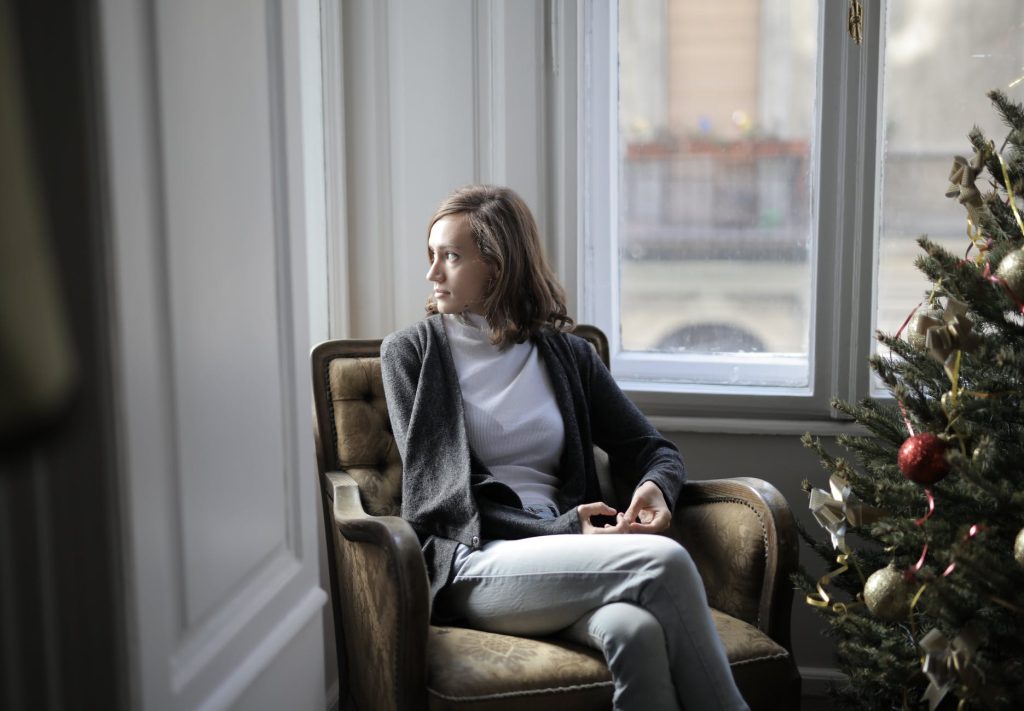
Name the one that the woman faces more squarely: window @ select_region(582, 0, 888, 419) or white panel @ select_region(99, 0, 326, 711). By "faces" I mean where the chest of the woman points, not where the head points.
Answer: the white panel

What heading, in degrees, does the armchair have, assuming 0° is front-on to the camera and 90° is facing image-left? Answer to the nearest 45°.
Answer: approximately 315°

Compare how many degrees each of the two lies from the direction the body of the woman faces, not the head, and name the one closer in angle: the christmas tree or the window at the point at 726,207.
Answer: the christmas tree

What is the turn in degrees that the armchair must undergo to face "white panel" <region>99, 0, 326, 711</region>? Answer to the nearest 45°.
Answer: approximately 45° to its right

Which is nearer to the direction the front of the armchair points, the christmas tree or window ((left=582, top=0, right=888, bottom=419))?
the christmas tree

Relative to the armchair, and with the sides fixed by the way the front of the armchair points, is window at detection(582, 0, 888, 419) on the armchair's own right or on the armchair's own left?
on the armchair's own left

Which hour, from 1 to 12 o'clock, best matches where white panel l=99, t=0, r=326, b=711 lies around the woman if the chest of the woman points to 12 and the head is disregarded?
The white panel is roughly at 2 o'clock from the woman.

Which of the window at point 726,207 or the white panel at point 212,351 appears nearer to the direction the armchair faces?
the white panel

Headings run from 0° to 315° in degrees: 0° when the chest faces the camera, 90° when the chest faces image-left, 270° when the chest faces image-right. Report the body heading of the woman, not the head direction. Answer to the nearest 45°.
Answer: approximately 315°
